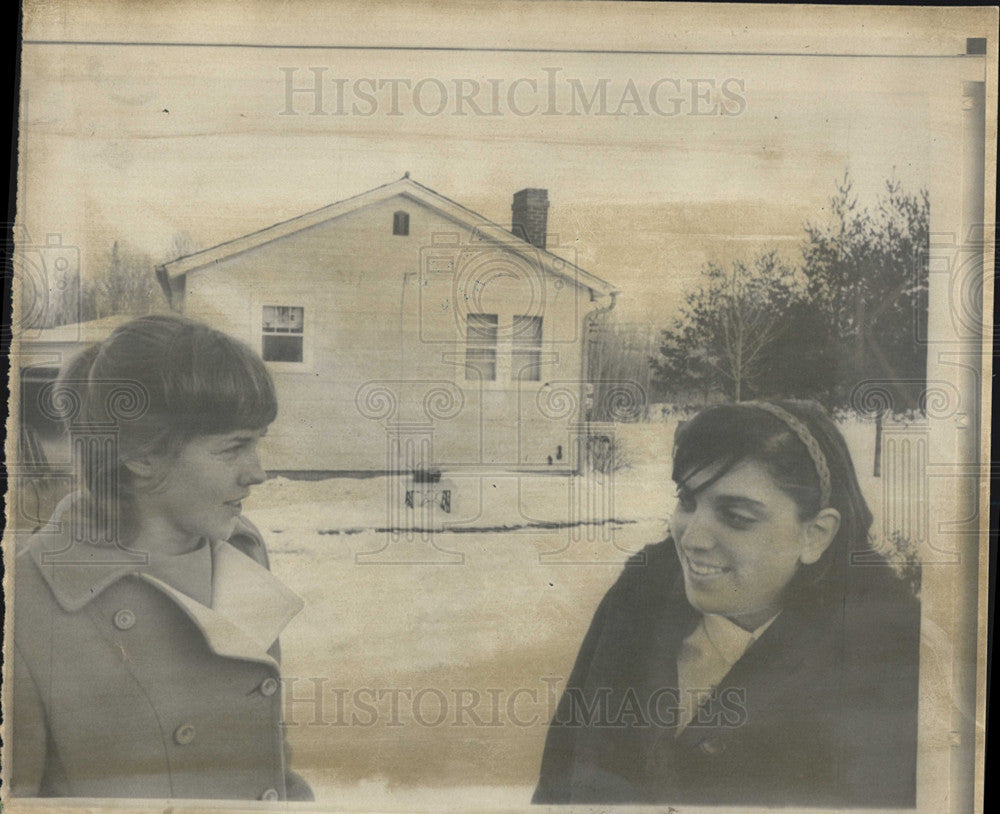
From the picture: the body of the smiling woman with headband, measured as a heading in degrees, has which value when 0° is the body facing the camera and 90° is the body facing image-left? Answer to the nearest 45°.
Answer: approximately 45°
